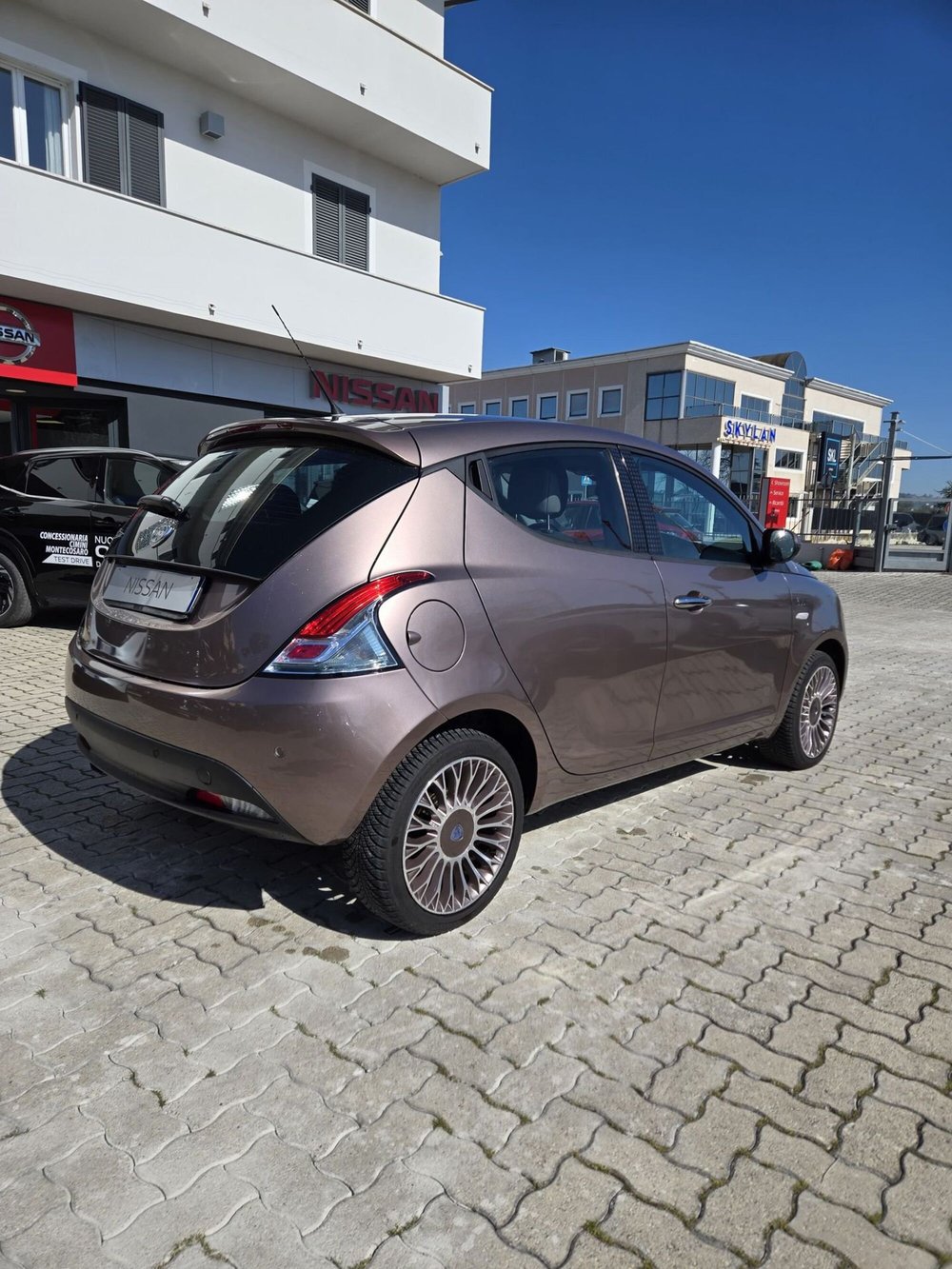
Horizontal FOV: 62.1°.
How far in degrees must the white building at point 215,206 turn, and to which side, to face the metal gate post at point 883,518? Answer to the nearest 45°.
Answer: approximately 45° to its left

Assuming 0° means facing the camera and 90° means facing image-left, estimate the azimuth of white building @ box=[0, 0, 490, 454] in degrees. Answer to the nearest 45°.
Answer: approximately 315°

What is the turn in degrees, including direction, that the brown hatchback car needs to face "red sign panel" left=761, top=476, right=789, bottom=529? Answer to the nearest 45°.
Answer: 0° — it already faces it

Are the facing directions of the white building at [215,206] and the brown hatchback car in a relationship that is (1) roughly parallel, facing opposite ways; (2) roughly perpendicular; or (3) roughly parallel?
roughly perpendicular

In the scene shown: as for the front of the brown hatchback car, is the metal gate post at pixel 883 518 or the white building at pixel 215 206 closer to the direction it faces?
the metal gate post

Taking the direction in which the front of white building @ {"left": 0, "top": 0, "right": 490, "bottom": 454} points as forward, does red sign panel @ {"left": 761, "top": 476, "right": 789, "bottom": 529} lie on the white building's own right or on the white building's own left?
on the white building's own left

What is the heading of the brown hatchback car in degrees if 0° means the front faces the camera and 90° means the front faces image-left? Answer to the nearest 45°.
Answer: approximately 225°
